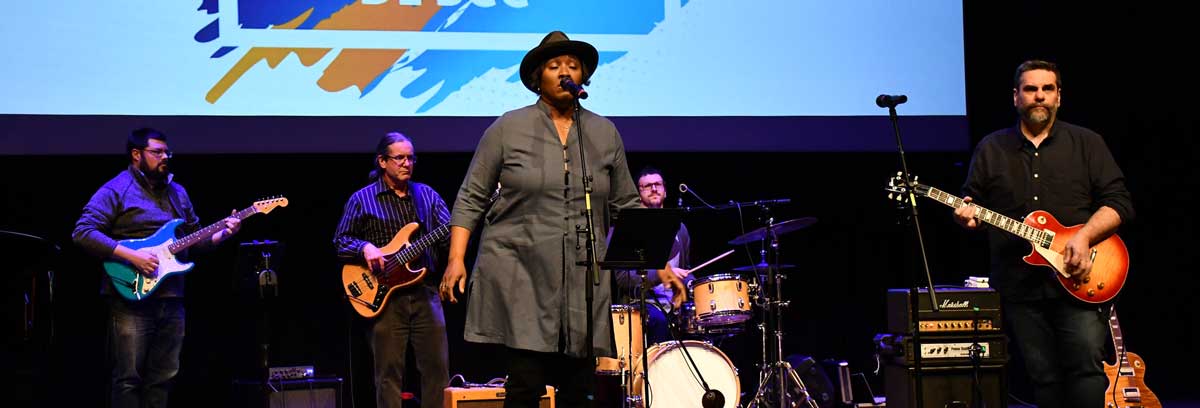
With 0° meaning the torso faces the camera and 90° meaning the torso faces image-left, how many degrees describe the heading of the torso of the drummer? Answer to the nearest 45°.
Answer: approximately 0°

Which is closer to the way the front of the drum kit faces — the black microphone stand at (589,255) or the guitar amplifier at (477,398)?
the black microphone stand

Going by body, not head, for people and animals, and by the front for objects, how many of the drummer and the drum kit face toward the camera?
2

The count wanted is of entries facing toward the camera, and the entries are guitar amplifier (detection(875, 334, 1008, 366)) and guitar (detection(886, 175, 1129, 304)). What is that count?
2

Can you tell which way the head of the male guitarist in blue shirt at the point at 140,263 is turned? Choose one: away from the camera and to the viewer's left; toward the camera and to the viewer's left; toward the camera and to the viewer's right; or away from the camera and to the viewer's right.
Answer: toward the camera and to the viewer's right

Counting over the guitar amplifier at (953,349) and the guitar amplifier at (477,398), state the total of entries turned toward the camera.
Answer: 2

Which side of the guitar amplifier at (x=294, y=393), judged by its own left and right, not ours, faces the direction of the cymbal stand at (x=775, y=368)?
left

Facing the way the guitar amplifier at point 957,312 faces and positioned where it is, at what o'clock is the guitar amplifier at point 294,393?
the guitar amplifier at point 294,393 is roughly at 3 o'clock from the guitar amplifier at point 957,312.

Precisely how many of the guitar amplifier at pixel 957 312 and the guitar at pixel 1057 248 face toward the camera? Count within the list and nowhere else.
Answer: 2

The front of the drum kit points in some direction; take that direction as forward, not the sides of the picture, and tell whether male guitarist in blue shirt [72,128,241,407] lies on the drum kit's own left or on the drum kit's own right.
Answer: on the drum kit's own right
